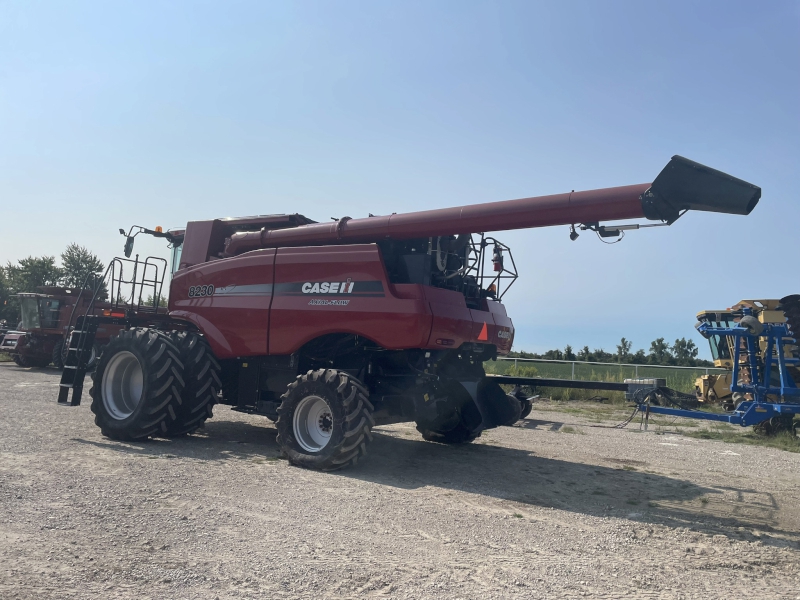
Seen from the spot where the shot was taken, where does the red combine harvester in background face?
facing the viewer and to the left of the viewer

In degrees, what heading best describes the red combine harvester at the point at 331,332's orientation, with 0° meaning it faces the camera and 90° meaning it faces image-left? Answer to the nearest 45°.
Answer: approximately 135°
